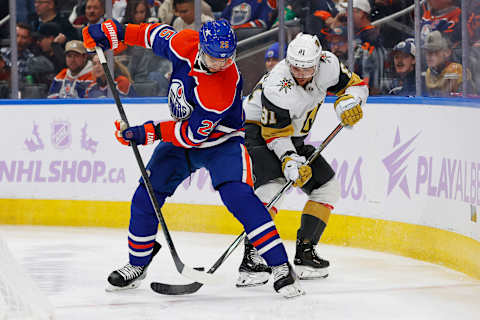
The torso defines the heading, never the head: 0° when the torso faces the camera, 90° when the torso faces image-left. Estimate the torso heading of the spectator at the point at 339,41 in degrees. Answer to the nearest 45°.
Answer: approximately 45°

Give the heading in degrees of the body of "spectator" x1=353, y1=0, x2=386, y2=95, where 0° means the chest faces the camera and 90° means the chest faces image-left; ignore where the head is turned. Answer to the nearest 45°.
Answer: approximately 45°

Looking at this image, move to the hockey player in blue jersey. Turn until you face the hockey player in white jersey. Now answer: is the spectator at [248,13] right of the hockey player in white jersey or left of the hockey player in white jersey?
left

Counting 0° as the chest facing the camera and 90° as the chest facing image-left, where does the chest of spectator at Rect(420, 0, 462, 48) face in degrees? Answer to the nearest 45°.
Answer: approximately 0°

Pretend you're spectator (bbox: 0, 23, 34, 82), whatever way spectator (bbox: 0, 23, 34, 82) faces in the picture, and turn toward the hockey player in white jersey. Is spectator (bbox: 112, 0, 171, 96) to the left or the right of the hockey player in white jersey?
left

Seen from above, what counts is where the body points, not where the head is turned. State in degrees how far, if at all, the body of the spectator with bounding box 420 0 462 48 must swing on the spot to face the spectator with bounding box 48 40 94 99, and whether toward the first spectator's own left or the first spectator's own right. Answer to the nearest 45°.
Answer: approximately 90° to the first spectator's own right
